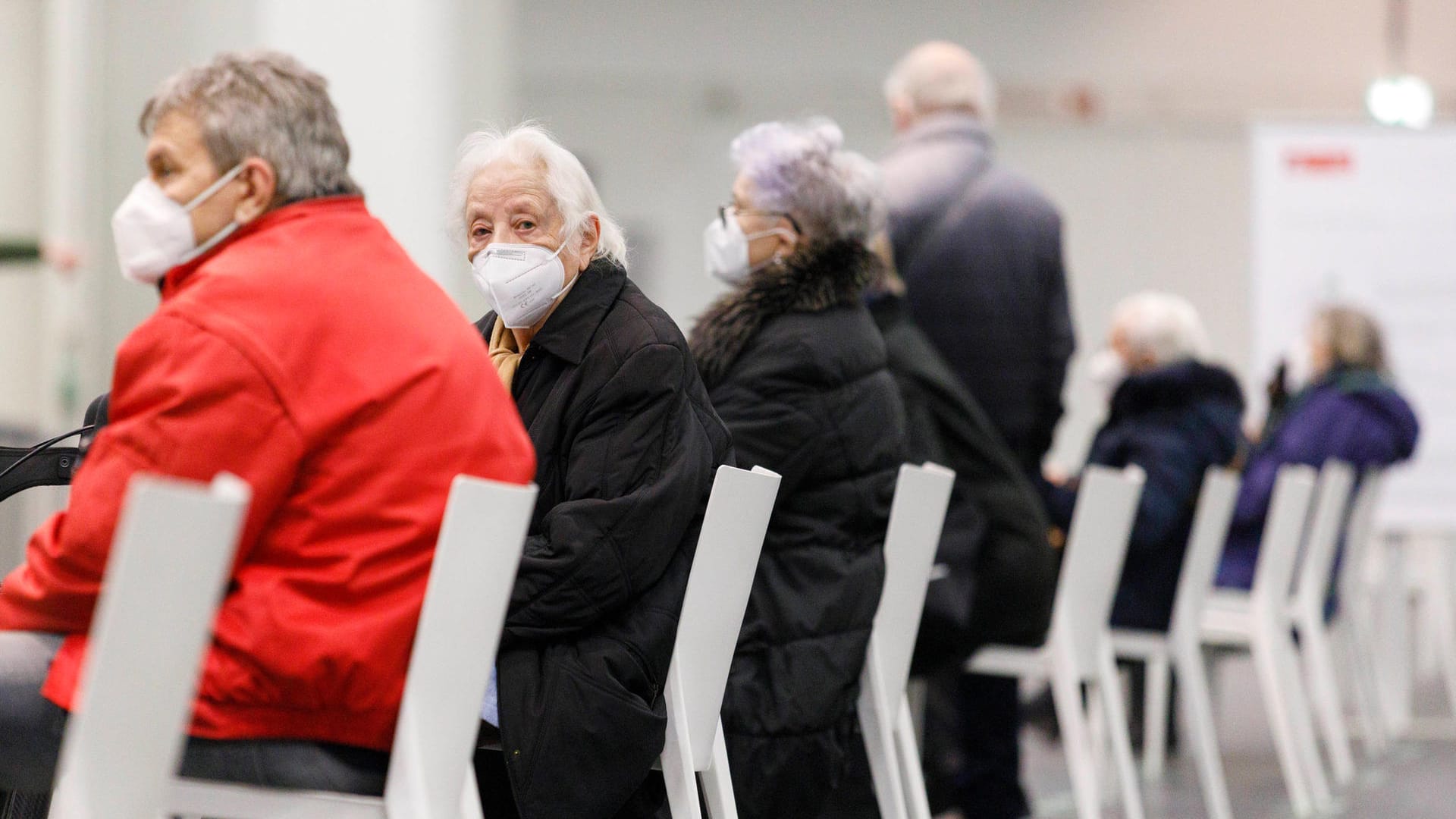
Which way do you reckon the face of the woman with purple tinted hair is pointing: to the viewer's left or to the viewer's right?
to the viewer's left

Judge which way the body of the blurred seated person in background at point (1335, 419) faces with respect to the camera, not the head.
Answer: to the viewer's left

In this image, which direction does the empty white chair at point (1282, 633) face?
to the viewer's left

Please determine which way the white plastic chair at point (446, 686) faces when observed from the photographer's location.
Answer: facing to the left of the viewer

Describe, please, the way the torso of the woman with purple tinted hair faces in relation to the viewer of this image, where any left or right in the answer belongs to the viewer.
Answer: facing to the left of the viewer

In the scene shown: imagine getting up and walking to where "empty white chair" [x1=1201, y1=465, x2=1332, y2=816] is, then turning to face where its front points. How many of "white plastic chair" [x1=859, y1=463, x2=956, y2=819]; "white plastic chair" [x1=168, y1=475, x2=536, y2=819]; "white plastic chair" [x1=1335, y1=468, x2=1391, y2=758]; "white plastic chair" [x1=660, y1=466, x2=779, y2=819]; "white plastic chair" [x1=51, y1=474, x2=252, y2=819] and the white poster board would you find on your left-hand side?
4

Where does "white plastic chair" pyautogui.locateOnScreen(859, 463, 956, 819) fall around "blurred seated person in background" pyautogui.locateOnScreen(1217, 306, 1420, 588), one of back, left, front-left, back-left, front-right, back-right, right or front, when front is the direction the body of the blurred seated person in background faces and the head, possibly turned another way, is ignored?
left

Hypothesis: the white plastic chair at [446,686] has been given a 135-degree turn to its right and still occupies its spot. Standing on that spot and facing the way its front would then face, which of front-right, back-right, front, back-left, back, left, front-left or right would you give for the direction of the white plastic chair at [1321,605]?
front

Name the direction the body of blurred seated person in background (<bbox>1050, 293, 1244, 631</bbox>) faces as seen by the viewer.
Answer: to the viewer's left

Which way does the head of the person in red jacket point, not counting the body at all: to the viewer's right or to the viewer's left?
to the viewer's left
